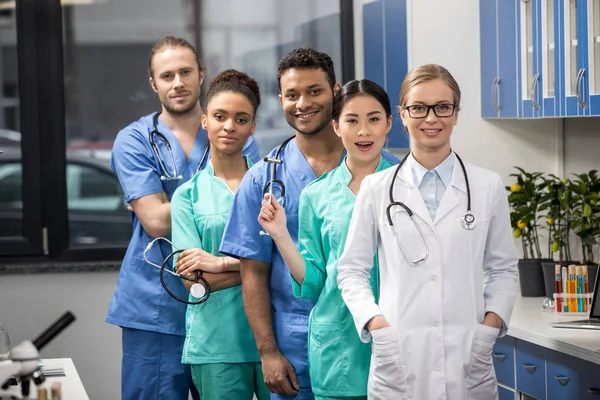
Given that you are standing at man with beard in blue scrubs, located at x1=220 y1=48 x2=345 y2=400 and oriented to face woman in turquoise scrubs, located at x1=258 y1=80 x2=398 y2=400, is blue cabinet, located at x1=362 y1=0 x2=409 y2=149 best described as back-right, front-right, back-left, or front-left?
back-left

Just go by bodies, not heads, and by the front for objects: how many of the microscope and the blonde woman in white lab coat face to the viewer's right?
1

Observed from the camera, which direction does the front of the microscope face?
facing to the right of the viewer

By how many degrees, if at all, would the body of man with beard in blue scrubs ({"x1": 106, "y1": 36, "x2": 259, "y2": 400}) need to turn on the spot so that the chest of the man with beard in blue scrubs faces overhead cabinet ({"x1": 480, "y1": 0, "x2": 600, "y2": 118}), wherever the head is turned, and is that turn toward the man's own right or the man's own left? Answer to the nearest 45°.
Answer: approximately 45° to the man's own left

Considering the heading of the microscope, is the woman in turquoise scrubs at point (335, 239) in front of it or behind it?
in front

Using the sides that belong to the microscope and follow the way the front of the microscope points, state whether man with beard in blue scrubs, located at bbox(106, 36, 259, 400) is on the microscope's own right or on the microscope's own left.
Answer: on the microscope's own left
